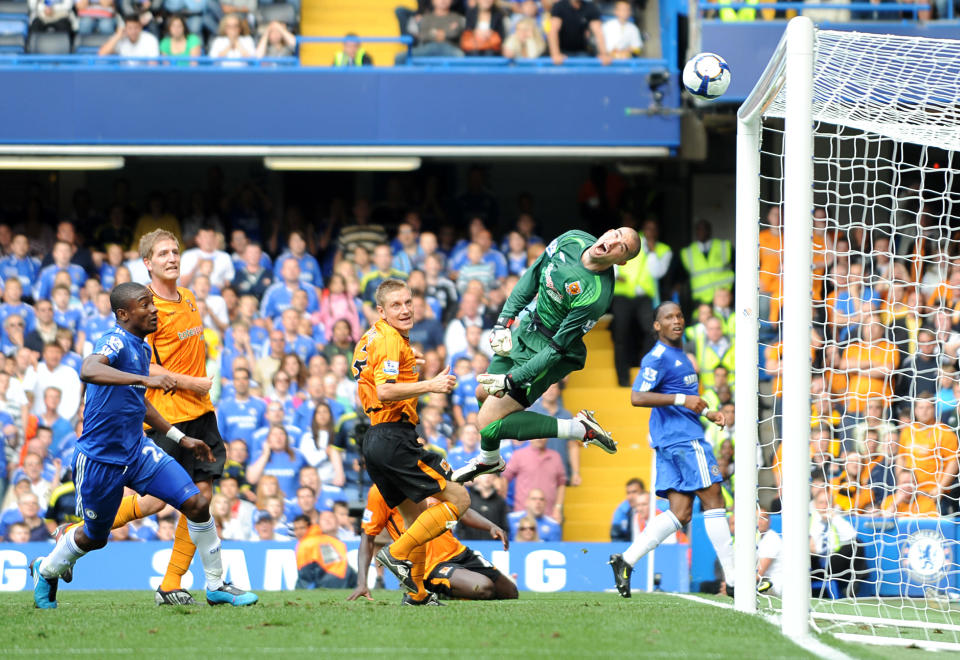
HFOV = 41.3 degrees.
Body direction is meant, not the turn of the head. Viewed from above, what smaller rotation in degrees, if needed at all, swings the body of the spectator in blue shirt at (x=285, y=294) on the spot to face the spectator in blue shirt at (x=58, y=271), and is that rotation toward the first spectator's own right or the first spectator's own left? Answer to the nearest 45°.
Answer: approximately 90° to the first spectator's own right

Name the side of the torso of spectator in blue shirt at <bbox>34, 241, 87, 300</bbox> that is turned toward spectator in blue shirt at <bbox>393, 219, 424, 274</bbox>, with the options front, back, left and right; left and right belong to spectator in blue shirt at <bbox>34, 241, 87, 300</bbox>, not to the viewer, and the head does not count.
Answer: left

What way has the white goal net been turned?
to the viewer's left

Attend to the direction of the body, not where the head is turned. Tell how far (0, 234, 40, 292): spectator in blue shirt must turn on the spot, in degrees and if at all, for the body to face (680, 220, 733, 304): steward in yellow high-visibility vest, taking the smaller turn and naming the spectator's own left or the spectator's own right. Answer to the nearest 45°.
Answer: approximately 90° to the spectator's own left

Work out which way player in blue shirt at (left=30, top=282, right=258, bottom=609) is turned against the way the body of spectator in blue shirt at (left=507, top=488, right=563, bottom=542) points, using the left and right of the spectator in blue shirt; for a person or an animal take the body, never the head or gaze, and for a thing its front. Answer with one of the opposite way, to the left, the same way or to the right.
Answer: to the left

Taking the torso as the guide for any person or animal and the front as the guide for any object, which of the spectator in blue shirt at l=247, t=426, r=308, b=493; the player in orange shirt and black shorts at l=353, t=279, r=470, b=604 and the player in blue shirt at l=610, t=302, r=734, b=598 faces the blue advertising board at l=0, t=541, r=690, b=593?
the spectator in blue shirt

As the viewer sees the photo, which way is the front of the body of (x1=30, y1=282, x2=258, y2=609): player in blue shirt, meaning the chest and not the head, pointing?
to the viewer's right

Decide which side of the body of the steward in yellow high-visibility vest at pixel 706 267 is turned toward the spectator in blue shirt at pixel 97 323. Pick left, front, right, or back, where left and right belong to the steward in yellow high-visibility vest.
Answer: right

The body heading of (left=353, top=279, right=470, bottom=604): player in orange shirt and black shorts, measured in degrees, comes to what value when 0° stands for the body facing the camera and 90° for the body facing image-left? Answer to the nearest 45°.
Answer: approximately 270°

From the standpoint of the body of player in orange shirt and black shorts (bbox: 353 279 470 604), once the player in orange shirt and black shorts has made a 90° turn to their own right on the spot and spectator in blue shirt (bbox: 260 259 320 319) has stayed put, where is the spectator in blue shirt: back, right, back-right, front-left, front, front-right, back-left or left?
back
